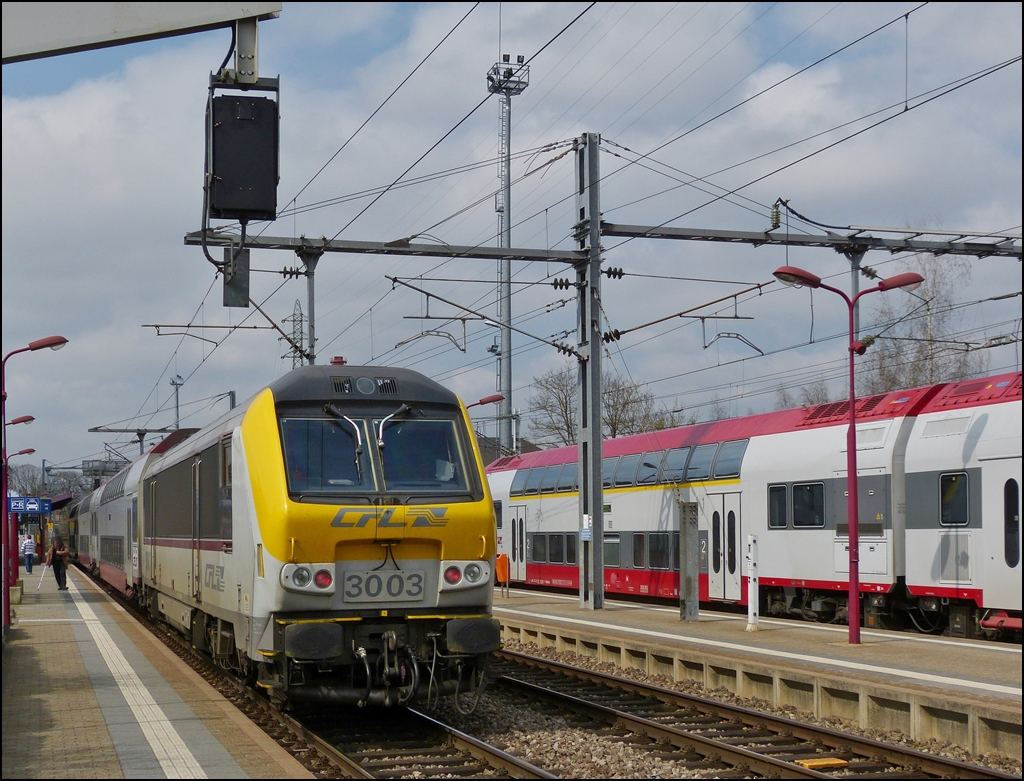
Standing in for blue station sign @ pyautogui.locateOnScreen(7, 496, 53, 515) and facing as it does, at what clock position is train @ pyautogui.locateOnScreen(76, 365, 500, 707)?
The train is roughly at 12 o'clock from the blue station sign.

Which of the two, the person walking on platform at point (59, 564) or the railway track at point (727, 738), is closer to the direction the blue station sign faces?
the railway track

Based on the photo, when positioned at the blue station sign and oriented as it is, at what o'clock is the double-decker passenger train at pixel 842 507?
The double-decker passenger train is roughly at 11 o'clock from the blue station sign.

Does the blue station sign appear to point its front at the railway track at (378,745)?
yes

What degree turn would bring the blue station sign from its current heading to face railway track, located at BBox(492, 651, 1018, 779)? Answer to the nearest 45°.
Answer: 0° — it already faces it

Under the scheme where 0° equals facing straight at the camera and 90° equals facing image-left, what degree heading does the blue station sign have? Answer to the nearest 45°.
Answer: approximately 0°
